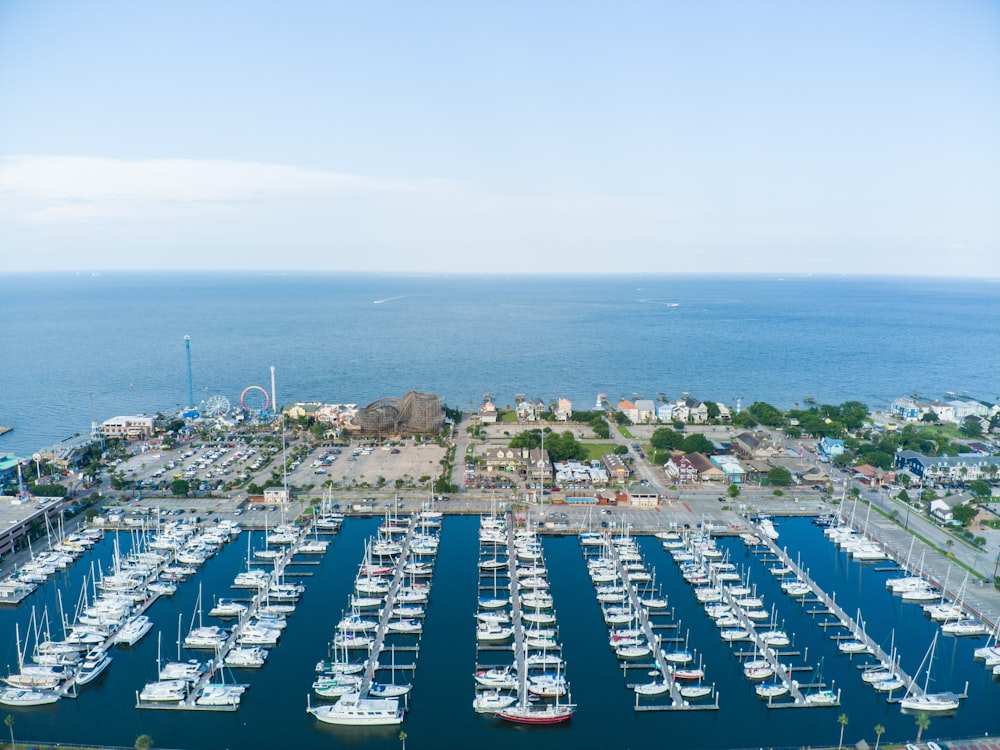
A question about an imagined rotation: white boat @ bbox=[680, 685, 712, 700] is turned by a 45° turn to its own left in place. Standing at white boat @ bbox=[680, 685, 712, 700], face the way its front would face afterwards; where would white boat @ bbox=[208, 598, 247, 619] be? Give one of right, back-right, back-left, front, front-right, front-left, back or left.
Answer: back-left

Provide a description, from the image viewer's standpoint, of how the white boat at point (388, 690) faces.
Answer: facing to the right of the viewer

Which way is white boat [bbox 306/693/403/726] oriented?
to the viewer's left

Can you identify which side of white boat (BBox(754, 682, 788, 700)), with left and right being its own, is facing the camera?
right

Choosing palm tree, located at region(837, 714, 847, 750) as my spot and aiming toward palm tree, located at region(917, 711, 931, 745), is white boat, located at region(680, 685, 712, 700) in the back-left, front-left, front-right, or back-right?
back-left

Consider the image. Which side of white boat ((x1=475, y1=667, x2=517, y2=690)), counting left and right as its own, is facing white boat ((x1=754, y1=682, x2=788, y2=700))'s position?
back

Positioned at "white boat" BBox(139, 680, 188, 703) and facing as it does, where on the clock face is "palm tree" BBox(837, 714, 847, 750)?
The palm tree is roughly at 7 o'clock from the white boat.

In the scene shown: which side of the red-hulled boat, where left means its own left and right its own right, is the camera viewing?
left
